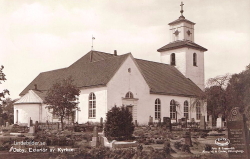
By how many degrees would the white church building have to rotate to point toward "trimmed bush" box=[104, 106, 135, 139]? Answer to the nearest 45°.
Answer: approximately 45° to its right

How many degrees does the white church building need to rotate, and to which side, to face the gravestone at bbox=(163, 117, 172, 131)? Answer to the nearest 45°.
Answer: approximately 45° to its right

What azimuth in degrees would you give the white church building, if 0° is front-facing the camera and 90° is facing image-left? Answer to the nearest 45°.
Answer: approximately 315°
